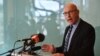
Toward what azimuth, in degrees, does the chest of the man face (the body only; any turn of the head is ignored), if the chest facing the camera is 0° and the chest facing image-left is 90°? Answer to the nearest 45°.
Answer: approximately 45°
